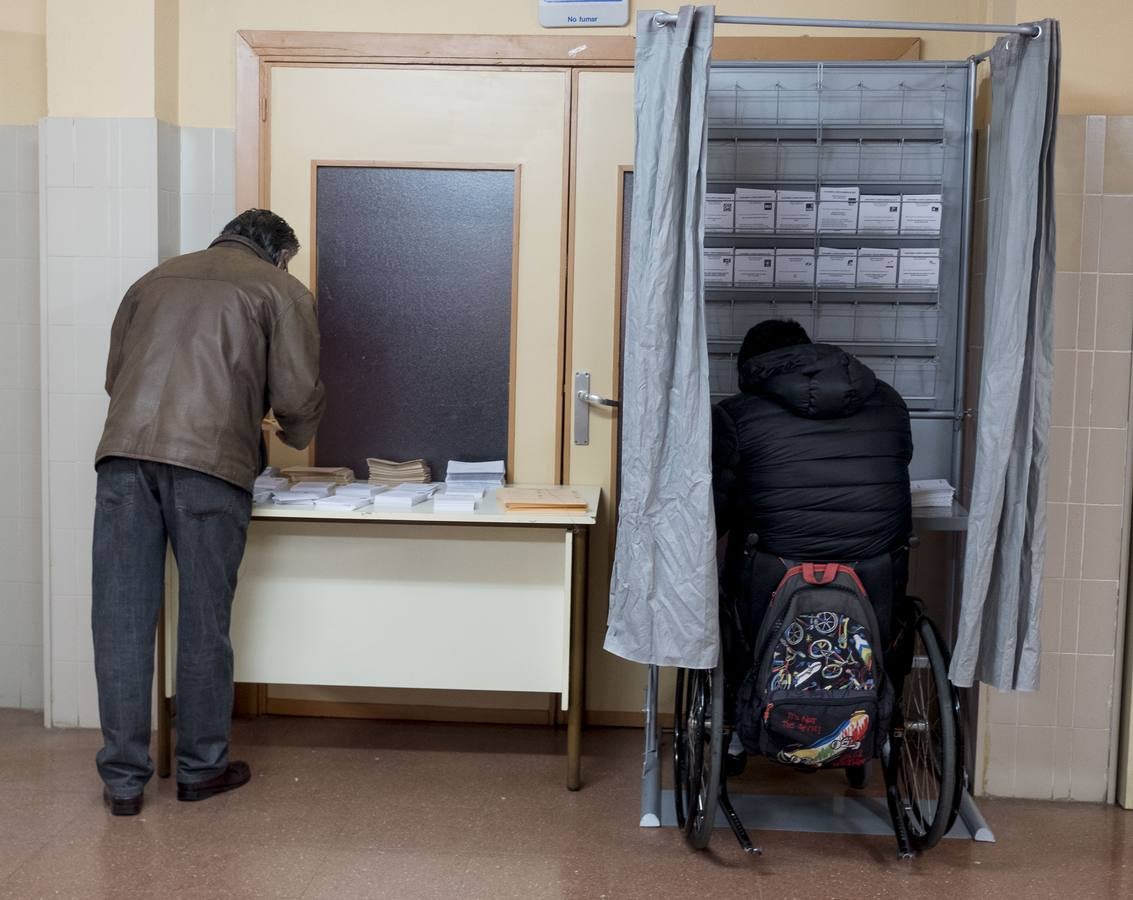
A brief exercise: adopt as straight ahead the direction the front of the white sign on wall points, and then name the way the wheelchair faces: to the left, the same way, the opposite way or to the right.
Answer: the opposite way

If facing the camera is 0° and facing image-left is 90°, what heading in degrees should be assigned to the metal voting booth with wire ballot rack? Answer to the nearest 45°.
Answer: approximately 0°

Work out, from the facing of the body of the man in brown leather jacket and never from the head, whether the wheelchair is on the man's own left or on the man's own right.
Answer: on the man's own right

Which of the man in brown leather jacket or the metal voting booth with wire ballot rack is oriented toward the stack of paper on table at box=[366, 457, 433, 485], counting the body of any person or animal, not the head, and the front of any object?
the man in brown leather jacket

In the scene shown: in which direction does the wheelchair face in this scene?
away from the camera

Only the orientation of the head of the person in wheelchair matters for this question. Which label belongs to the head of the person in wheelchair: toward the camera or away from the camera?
away from the camera

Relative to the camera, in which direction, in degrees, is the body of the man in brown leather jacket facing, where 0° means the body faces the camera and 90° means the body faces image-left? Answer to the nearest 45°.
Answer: approximately 225°

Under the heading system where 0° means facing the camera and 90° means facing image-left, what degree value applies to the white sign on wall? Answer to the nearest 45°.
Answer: approximately 0°

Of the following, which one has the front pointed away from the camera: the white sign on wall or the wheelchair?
the wheelchair

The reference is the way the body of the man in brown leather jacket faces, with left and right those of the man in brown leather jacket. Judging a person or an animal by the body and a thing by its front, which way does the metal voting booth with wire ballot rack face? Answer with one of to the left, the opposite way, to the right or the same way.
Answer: the opposite way
